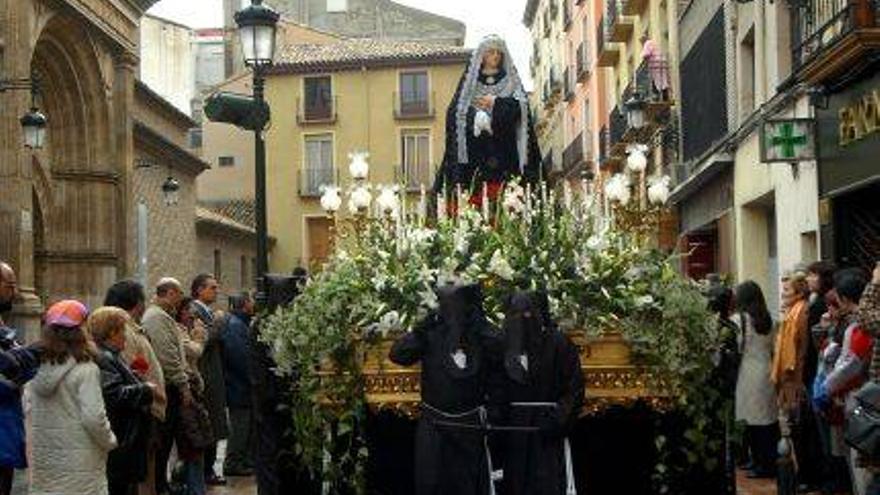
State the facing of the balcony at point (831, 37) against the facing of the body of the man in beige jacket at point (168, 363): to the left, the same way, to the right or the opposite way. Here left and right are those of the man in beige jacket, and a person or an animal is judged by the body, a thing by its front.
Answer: the opposite way

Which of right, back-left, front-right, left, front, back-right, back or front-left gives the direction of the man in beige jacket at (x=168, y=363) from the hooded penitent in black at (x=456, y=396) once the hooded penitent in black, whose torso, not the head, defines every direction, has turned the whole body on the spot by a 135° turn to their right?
front

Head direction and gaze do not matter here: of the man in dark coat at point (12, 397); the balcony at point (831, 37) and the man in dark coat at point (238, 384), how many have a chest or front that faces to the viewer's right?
2

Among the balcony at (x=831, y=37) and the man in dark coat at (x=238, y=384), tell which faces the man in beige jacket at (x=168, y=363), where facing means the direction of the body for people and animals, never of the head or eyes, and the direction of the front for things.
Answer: the balcony

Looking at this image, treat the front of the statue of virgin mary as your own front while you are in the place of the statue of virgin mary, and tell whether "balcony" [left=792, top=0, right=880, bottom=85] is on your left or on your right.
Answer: on your left

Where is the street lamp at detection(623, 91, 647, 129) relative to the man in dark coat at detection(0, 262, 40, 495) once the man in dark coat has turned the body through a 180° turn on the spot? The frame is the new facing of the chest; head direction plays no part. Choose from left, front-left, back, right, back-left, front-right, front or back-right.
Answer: back-right

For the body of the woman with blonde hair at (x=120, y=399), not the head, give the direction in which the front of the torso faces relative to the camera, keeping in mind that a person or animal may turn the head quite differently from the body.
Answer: to the viewer's right

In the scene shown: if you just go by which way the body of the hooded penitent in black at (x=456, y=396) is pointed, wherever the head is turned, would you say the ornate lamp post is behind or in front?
behind
